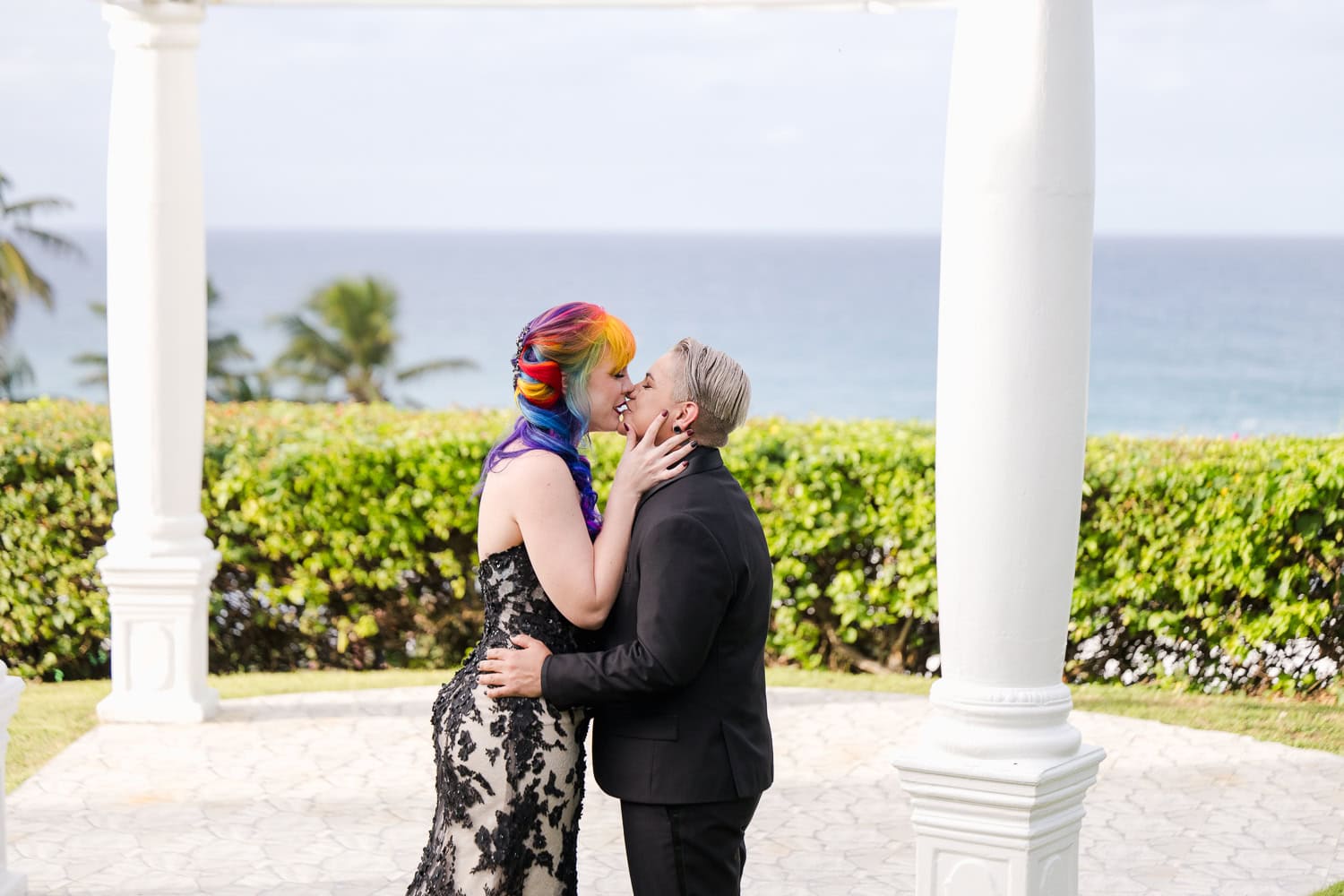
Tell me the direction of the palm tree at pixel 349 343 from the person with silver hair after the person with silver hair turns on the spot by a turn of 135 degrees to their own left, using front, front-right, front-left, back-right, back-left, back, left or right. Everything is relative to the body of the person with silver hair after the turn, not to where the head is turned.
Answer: back-left

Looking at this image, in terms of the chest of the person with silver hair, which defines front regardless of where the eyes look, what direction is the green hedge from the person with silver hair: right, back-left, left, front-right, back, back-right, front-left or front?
right

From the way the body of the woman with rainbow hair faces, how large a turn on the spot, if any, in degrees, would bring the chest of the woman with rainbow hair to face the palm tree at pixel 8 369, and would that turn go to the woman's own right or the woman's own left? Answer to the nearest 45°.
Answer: approximately 90° to the woman's own left

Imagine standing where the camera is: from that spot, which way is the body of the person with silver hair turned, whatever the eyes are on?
to the viewer's left

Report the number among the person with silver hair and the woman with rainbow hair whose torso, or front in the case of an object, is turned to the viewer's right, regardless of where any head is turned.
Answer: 1

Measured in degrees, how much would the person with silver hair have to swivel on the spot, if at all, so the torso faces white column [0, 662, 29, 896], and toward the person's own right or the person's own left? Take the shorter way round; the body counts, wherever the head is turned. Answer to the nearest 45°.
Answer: approximately 45° to the person's own right

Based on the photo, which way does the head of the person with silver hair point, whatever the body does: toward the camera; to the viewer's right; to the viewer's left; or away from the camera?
to the viewer's left

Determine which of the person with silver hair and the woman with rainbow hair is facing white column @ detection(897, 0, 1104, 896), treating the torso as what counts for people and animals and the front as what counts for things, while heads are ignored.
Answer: the woman with rainbow hair

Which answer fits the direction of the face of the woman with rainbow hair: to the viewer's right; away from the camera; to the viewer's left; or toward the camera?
to the viewer's right

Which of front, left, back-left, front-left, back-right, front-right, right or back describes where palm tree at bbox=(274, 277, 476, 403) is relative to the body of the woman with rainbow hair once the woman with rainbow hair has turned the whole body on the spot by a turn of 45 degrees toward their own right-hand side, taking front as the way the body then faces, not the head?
back-left

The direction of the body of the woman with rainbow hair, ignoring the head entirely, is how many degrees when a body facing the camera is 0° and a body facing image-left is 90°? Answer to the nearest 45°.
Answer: approximately 270°

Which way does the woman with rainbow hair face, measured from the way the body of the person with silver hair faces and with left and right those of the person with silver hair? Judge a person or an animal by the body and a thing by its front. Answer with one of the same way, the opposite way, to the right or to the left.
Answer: the opposite way

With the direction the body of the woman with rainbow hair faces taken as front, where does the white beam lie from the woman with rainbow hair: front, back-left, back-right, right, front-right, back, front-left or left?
left

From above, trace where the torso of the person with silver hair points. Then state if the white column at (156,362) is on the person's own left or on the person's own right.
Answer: on the person's own right
